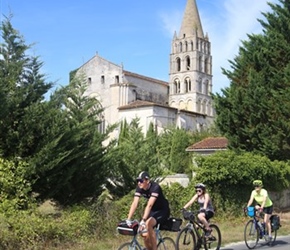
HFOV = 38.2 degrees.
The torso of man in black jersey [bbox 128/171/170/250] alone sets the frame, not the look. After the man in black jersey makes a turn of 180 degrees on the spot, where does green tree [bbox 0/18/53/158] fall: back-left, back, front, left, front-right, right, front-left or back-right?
left

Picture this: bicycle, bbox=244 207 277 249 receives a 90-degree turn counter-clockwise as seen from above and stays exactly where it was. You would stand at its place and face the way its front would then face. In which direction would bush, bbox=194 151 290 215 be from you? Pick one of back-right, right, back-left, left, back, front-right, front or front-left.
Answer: back-left

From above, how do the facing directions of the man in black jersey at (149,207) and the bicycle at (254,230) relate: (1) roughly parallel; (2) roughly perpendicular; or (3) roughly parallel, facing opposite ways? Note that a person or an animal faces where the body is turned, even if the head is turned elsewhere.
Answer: roughly parallel

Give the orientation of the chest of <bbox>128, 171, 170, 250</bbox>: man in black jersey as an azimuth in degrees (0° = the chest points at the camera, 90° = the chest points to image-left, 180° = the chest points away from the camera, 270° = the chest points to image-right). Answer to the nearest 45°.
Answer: approximately 45°

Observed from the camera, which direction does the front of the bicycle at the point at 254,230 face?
facing the viewer and to the left of the viewer

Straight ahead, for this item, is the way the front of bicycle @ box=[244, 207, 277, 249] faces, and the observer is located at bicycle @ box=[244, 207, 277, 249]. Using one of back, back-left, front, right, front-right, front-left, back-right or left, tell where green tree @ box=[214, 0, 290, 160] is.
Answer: back-right

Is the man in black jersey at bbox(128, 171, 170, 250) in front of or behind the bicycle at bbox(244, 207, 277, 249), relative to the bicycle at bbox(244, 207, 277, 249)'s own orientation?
in front

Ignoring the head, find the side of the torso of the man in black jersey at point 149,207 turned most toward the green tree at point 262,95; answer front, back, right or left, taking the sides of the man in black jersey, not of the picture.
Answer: back

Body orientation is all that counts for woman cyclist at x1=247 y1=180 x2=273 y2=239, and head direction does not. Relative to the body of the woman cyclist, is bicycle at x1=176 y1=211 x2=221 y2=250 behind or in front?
in front

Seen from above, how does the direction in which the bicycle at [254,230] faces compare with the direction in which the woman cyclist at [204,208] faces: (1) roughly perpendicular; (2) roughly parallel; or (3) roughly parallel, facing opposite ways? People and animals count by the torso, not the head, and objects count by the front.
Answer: roughly parallel

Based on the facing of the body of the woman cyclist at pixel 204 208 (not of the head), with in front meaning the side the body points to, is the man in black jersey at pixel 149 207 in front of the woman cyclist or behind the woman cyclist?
in front

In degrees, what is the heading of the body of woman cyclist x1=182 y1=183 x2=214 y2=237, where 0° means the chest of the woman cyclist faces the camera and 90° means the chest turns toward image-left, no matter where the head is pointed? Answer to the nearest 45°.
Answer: approximately 45°

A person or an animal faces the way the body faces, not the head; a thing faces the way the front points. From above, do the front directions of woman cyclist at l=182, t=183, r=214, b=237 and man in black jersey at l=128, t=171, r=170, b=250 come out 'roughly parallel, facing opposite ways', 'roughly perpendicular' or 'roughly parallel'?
roughly parallel

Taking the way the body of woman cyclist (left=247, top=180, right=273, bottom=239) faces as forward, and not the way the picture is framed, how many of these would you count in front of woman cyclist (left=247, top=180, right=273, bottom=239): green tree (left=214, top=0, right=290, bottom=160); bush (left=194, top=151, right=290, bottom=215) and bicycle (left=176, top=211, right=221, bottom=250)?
1

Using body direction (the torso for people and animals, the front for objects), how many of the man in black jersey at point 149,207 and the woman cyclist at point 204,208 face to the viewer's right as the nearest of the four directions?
0

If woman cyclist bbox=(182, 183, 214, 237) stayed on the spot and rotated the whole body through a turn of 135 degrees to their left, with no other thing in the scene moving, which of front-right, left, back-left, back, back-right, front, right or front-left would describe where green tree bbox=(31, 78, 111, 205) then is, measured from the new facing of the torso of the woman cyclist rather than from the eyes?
back-left
